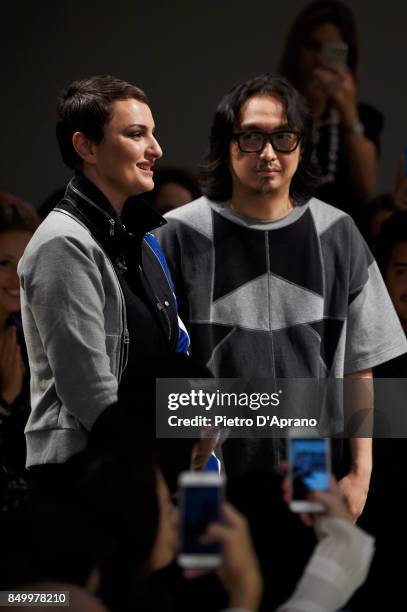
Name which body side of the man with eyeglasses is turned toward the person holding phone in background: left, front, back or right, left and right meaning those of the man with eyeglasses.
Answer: back

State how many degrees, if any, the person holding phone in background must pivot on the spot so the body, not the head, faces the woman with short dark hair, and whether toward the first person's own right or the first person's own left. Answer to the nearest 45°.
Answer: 0° — they already face them

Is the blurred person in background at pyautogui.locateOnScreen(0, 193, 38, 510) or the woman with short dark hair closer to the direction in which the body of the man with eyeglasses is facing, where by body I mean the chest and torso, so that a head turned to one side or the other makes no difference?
the woman with short dark hair

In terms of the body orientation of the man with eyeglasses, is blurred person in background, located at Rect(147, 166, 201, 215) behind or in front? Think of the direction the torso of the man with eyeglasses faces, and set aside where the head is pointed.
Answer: behind

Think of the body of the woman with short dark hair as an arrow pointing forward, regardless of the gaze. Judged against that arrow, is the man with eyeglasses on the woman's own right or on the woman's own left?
on the woman's own left
